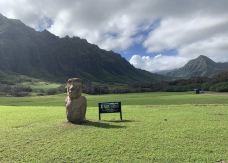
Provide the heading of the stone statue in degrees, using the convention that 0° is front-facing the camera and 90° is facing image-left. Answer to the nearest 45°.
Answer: approximately 45°
